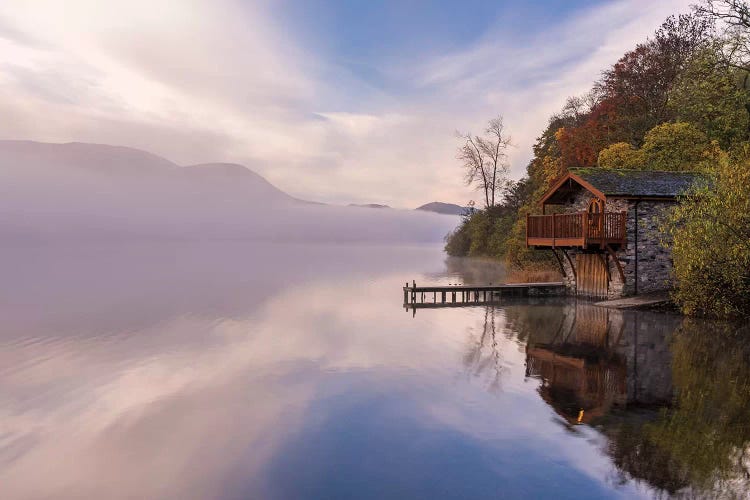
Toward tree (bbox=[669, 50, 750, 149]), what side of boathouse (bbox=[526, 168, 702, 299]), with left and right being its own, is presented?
back

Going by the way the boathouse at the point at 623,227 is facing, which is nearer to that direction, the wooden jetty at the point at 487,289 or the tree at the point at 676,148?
the wooden jetty

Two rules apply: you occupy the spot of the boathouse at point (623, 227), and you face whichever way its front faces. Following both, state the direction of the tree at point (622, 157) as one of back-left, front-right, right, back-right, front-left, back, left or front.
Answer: back-right

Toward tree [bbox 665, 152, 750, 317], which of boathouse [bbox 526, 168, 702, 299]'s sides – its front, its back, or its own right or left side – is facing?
left

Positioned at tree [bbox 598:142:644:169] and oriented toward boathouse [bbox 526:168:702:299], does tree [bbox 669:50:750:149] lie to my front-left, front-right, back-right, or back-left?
back-left

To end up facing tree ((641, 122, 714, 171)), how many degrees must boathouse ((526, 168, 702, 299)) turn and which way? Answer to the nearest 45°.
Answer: approximately 135° to its right

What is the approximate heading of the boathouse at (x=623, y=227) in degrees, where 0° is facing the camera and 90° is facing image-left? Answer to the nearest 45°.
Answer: approximately 45°
